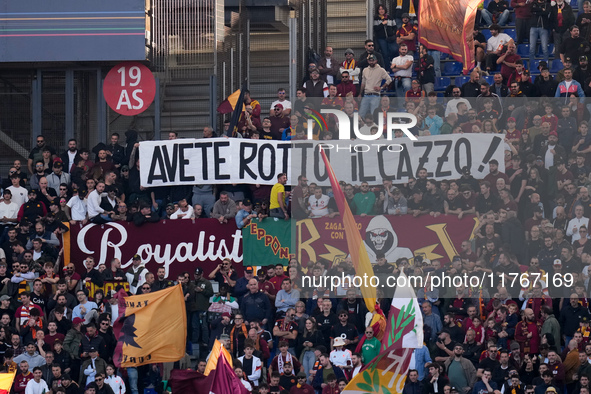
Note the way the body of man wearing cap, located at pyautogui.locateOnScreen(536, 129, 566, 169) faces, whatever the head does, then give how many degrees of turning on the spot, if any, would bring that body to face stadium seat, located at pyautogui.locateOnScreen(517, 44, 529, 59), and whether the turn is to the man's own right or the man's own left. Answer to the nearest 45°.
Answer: approximately 135° to the man's own right

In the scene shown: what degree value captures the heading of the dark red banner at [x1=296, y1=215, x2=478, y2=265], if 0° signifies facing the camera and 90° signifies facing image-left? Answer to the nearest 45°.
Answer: approximately 0°

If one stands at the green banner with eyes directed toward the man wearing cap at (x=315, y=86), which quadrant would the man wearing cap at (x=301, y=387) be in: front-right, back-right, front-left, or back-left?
back-right

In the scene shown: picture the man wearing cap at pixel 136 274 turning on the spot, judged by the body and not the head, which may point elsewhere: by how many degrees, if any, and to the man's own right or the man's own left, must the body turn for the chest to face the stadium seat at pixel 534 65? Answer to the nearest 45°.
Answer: approximately 90° to the man's own left

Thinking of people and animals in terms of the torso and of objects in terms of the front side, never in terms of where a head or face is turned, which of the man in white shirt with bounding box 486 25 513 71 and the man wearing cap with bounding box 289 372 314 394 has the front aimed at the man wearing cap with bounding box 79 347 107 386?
the man in white shirt

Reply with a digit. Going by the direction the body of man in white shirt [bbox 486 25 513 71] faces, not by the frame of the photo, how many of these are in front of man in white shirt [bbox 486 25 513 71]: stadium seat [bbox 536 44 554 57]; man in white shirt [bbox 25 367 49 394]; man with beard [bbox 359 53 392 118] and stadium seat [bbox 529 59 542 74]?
2

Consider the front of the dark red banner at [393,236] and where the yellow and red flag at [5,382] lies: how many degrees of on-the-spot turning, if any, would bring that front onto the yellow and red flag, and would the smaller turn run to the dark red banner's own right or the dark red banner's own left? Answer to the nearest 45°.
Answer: approximately 45° to the dark red banner's own right

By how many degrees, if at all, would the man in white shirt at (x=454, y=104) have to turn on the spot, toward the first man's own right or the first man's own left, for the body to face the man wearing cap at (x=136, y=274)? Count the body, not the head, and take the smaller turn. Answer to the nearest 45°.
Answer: approximately 90° to the first man's own right
